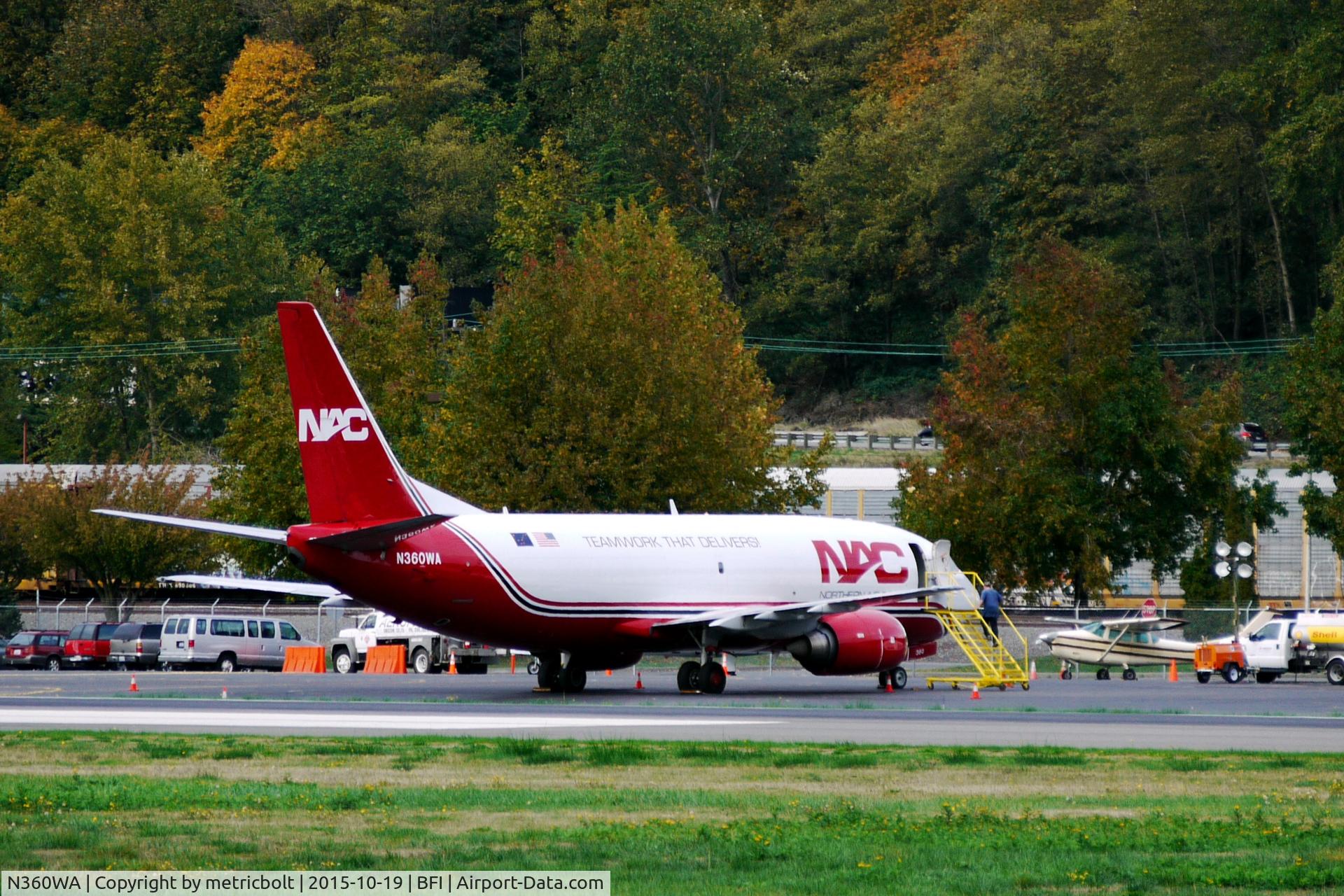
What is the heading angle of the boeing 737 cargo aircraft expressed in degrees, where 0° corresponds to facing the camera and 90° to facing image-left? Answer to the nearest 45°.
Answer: approximately 225°

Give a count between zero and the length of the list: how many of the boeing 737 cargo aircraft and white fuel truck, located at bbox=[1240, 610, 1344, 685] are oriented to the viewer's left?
1

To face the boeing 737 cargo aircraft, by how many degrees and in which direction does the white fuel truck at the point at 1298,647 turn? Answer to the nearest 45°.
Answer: approximately 45° to its left

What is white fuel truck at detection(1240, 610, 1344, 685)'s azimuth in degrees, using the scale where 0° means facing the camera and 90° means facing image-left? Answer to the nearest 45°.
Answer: approximately 90°

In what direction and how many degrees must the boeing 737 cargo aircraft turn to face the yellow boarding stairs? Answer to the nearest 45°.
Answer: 0° — it already faces it

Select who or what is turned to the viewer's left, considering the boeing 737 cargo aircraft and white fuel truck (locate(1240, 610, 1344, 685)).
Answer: the white fuel truck

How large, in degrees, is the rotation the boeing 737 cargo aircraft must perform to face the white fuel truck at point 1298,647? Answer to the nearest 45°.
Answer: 0° — it already faces it

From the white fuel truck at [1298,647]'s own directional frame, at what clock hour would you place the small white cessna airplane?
The small white cessna airplane is roughly at 1 o'clock from the white fuel truck.

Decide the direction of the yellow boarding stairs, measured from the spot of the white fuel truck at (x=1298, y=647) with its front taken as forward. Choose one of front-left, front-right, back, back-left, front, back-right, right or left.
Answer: front-left

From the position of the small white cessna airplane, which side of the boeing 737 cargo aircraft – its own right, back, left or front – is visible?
front
